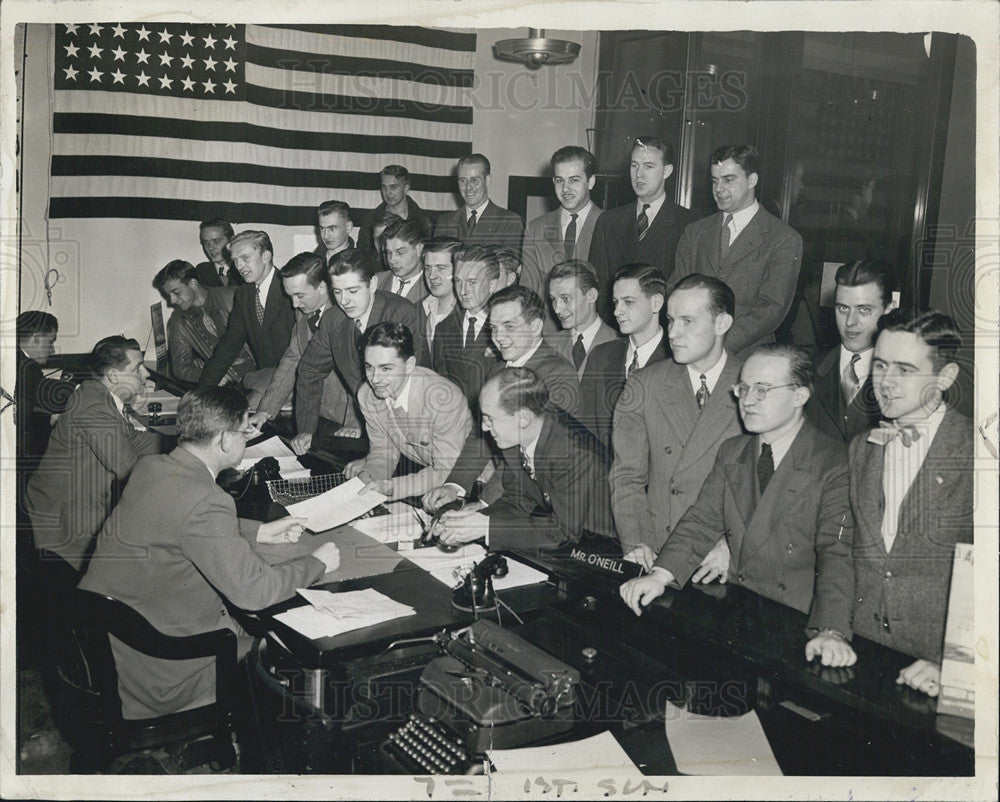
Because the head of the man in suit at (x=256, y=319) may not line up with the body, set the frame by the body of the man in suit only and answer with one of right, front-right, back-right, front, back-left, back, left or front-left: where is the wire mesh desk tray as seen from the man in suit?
front-left

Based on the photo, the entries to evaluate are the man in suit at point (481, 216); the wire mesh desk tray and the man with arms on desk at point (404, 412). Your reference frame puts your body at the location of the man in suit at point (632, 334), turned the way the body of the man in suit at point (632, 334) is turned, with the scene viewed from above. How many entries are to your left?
0

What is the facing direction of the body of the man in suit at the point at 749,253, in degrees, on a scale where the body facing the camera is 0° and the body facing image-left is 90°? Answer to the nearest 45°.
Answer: approximately 45°

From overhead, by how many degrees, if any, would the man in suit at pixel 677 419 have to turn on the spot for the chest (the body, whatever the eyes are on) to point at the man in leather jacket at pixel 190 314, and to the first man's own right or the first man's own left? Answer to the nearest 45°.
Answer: approximately 90° to the first man's own right

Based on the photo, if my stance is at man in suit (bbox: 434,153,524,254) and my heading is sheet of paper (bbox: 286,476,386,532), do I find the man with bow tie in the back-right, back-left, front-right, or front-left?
front-left

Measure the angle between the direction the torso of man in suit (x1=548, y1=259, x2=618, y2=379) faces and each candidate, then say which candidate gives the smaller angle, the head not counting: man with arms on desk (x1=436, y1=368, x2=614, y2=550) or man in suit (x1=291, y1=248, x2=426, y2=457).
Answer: the man with arms on desk

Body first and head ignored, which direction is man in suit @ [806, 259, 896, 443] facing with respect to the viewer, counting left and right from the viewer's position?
facing the viewer and to the left of the viewer

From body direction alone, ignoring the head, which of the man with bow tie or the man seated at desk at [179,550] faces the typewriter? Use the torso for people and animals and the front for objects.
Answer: the man with bow tie

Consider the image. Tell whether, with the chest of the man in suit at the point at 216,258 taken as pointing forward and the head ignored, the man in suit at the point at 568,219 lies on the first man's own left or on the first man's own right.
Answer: on the first man's own left

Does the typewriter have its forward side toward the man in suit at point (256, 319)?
no

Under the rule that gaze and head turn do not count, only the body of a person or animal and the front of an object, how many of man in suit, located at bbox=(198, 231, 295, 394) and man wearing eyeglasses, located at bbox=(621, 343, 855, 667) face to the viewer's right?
0

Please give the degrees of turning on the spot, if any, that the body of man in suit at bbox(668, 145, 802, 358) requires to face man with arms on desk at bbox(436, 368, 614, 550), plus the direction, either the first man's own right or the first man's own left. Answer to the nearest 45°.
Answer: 0° — they already face them

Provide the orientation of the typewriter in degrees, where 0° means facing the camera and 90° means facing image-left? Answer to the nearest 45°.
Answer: approximately 45°

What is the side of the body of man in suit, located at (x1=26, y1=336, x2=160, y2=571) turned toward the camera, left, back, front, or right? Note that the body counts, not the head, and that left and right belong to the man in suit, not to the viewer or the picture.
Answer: right

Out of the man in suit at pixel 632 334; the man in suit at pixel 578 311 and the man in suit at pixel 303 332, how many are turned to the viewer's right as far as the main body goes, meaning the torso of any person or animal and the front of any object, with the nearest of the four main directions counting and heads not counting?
0
